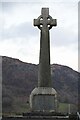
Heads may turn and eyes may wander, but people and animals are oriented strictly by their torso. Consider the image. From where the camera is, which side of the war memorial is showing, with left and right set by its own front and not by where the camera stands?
front
